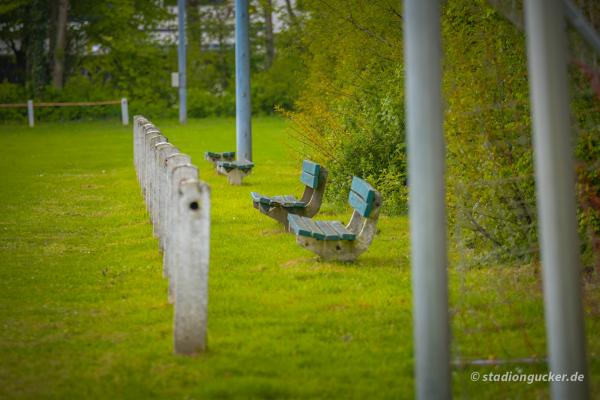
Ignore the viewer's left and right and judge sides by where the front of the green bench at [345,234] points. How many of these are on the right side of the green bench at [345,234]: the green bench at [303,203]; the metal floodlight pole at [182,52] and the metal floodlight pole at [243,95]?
3

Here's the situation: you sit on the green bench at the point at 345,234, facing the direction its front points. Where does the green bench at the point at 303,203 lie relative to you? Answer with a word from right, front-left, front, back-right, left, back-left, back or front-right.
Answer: right

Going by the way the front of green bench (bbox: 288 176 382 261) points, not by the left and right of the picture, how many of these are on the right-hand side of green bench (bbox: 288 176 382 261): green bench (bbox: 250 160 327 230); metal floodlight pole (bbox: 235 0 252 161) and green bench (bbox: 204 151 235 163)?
3

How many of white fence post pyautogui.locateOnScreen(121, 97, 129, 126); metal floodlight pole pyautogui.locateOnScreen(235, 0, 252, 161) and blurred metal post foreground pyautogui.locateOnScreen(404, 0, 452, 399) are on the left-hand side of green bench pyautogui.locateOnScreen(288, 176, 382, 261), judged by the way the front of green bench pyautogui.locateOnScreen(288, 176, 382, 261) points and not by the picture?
1

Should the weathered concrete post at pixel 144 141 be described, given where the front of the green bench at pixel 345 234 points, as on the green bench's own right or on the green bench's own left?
on the green bench's own right

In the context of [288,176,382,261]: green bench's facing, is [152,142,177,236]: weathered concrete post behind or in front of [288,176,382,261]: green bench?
in front

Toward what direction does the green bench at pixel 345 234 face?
to the viewer's left

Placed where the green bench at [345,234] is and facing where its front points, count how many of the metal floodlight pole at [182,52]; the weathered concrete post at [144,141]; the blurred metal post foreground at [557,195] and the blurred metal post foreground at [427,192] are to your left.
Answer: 2

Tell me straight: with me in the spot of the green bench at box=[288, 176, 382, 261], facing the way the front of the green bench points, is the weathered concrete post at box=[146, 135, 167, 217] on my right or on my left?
on my right

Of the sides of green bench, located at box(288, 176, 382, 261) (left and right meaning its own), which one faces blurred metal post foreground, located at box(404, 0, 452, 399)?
left

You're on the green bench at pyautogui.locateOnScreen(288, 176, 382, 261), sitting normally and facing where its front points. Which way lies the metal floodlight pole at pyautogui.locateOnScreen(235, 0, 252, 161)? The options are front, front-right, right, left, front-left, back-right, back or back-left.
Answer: right

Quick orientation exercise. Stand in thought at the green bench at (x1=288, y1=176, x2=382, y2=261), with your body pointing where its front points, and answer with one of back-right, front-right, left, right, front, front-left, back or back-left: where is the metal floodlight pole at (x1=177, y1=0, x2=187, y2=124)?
right

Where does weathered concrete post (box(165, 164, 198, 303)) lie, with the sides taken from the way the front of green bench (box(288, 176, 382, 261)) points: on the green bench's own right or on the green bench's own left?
on the green bench's own left

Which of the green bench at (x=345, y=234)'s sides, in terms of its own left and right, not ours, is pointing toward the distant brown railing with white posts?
right

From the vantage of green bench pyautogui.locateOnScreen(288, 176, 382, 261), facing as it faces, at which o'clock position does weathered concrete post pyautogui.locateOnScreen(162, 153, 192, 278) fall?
The weathered concrete post is roughly at 11 o'clock from the green bench.

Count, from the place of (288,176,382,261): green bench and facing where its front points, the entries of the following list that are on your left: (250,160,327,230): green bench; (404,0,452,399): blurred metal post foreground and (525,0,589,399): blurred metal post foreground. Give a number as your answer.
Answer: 2
